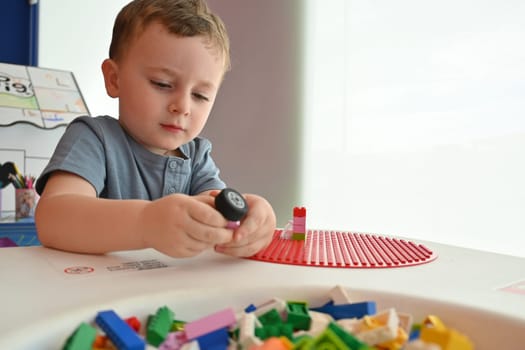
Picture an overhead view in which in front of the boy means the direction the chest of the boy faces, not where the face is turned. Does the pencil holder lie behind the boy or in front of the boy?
behind

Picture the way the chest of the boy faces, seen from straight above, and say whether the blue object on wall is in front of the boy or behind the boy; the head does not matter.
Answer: behind

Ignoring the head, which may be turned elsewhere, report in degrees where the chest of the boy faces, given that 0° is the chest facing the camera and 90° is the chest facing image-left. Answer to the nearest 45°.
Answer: approximately 315°
